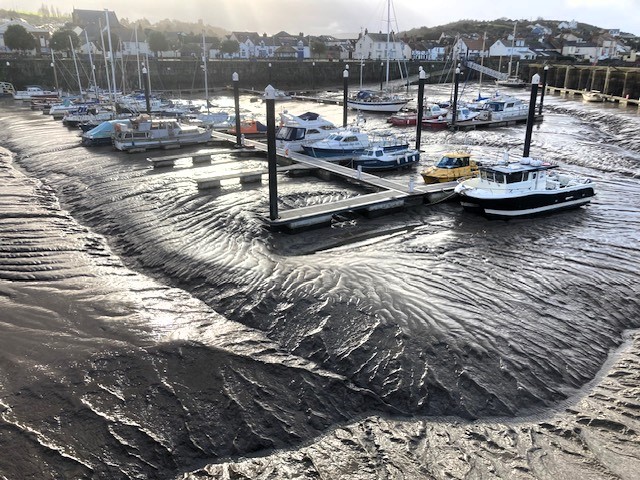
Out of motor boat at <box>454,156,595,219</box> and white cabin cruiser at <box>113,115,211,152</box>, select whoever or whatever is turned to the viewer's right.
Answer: the white cabin cruiser

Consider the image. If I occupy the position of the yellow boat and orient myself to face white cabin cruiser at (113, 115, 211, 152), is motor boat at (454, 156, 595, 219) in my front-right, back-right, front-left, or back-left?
back-left

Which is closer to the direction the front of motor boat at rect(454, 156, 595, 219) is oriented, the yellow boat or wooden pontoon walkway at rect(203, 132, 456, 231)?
the wooden pontoon walkway

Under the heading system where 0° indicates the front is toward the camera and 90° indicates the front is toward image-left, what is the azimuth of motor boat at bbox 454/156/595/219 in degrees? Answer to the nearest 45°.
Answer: approximately 45°

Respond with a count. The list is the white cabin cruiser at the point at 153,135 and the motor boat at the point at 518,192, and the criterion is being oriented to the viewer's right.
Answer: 1

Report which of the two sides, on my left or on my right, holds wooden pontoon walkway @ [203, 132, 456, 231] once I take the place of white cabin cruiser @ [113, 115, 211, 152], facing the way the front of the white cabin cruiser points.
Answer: on my right

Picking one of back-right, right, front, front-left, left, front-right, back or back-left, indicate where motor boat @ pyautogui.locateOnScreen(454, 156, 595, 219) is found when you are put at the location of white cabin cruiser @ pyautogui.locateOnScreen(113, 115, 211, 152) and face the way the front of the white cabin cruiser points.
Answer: front-right

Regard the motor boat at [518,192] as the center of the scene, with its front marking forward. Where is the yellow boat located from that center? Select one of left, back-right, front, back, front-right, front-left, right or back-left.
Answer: right

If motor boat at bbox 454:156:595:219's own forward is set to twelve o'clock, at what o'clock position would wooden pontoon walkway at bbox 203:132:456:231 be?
The wooden pontoon walkway is roughly at 1 o'clock from the motor boat.
